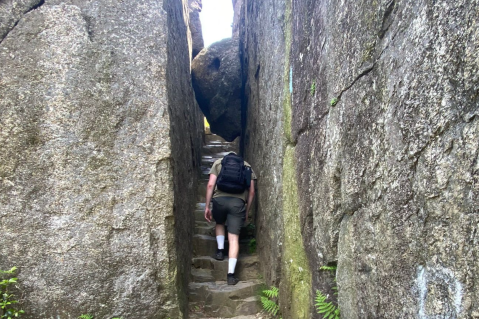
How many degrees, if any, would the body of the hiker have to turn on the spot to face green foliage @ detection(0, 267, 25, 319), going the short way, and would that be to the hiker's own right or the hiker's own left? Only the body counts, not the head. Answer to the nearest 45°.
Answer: approximately 135° to the hiker's own left

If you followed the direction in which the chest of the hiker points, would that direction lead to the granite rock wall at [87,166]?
no

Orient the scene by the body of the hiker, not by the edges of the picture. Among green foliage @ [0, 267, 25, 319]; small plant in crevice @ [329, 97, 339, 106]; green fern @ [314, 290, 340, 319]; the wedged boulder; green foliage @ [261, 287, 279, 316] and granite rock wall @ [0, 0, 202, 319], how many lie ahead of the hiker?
1

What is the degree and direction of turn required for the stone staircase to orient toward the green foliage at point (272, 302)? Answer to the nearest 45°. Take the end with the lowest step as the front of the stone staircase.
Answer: approximately 45° to its left

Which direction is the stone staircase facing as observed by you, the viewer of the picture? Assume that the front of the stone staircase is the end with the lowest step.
facing the viewer

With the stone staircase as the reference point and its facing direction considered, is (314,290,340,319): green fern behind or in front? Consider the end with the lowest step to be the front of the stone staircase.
in front

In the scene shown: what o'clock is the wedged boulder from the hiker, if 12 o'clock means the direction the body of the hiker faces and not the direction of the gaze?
The wedged boulder is roughly at 12 o'clock from the hiker.

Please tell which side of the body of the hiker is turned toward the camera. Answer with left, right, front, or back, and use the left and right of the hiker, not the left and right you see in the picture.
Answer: back

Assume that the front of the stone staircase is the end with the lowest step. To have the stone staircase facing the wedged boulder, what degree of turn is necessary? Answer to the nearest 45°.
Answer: approximately 180°
